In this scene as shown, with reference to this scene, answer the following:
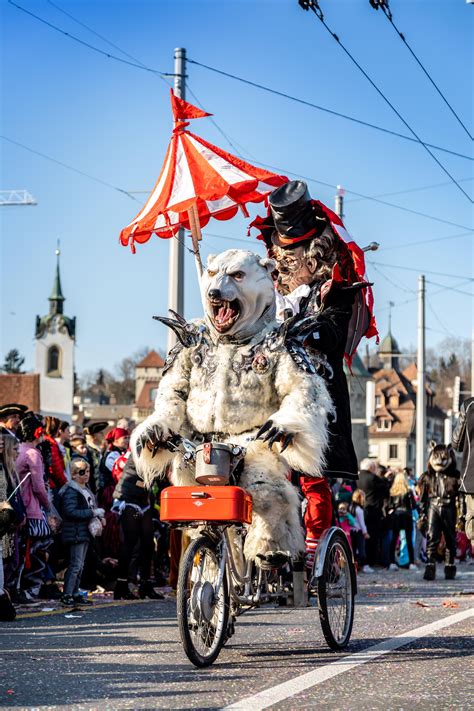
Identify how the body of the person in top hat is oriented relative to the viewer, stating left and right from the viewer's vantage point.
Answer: facing the viewer and to the left of the viewer

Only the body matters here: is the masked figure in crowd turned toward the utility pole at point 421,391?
no

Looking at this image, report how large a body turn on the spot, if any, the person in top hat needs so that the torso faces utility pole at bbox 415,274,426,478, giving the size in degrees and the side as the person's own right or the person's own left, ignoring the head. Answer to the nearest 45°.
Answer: approximately 135° to the person's own right

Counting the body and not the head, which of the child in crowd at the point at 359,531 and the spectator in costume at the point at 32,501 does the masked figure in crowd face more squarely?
the spectator in costume

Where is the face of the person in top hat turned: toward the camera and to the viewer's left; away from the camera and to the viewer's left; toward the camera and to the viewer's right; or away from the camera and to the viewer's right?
toward the camera and to the viewer's left

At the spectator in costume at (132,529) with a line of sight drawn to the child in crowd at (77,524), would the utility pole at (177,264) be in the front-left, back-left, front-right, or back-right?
back-right

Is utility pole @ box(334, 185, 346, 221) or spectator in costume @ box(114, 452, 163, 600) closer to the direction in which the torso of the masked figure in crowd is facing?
the spectator in costume

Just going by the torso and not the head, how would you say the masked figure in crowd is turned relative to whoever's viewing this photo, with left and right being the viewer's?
facing the viewer

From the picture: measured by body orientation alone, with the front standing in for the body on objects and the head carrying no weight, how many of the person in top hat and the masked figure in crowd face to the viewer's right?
0

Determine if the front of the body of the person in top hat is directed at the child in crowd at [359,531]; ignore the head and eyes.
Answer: no

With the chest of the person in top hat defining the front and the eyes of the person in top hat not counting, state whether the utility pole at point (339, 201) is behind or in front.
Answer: behind

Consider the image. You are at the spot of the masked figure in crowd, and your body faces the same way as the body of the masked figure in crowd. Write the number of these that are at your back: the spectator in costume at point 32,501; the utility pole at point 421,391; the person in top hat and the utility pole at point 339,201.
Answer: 2

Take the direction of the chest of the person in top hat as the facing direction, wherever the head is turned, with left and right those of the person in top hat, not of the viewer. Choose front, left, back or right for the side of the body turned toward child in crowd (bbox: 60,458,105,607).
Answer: right

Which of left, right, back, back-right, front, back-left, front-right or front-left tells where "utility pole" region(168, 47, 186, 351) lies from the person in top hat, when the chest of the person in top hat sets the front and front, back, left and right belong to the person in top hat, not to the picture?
back-right

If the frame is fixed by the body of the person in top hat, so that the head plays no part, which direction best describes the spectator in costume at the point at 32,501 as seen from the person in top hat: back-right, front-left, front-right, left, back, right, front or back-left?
right

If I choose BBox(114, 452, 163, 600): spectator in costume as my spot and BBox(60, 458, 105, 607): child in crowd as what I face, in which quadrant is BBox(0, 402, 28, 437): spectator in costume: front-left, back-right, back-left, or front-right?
front-right

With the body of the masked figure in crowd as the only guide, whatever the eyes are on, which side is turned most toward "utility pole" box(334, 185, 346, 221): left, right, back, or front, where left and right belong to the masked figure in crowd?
back

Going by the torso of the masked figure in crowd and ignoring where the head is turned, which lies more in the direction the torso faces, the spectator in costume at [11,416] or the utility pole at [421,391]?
the spectator in costume
